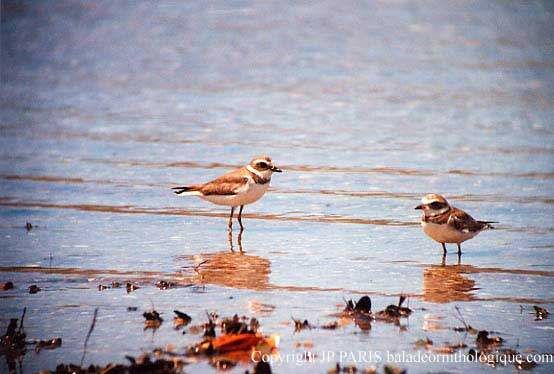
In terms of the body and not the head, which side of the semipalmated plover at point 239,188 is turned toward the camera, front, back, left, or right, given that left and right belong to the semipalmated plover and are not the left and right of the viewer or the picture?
right

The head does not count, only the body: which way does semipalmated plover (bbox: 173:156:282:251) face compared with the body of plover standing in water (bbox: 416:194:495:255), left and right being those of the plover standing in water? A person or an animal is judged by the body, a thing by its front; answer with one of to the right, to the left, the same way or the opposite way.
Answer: the opposite way

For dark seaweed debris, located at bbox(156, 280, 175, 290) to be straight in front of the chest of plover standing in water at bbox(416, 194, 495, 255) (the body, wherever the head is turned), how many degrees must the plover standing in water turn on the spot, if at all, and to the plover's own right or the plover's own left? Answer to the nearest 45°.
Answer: approximately 45° to the plover's own left

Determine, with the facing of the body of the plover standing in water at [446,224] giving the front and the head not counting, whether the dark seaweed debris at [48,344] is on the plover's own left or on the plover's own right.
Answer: on the plover's own left

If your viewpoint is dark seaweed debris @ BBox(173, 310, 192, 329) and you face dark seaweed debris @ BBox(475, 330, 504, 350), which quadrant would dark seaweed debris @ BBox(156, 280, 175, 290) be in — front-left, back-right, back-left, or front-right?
back-left

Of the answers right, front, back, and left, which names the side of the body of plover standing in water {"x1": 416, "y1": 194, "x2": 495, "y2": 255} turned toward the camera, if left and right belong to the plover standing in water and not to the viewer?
left

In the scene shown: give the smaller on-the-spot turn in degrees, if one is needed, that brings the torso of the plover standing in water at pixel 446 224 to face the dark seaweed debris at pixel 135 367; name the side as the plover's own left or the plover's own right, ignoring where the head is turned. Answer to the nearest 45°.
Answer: approximately 45° to the plover's own left

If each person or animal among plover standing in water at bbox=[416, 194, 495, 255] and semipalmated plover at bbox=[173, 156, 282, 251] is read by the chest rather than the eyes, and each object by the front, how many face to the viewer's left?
1

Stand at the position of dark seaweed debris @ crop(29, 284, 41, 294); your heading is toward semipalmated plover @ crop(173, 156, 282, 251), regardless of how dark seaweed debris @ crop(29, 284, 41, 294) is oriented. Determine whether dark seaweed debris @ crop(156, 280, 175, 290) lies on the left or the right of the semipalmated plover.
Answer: right

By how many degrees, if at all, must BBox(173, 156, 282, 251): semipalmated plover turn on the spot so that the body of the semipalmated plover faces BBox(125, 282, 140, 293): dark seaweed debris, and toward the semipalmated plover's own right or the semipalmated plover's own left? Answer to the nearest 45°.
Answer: approximately 90° to the semipalmated plover's own right
